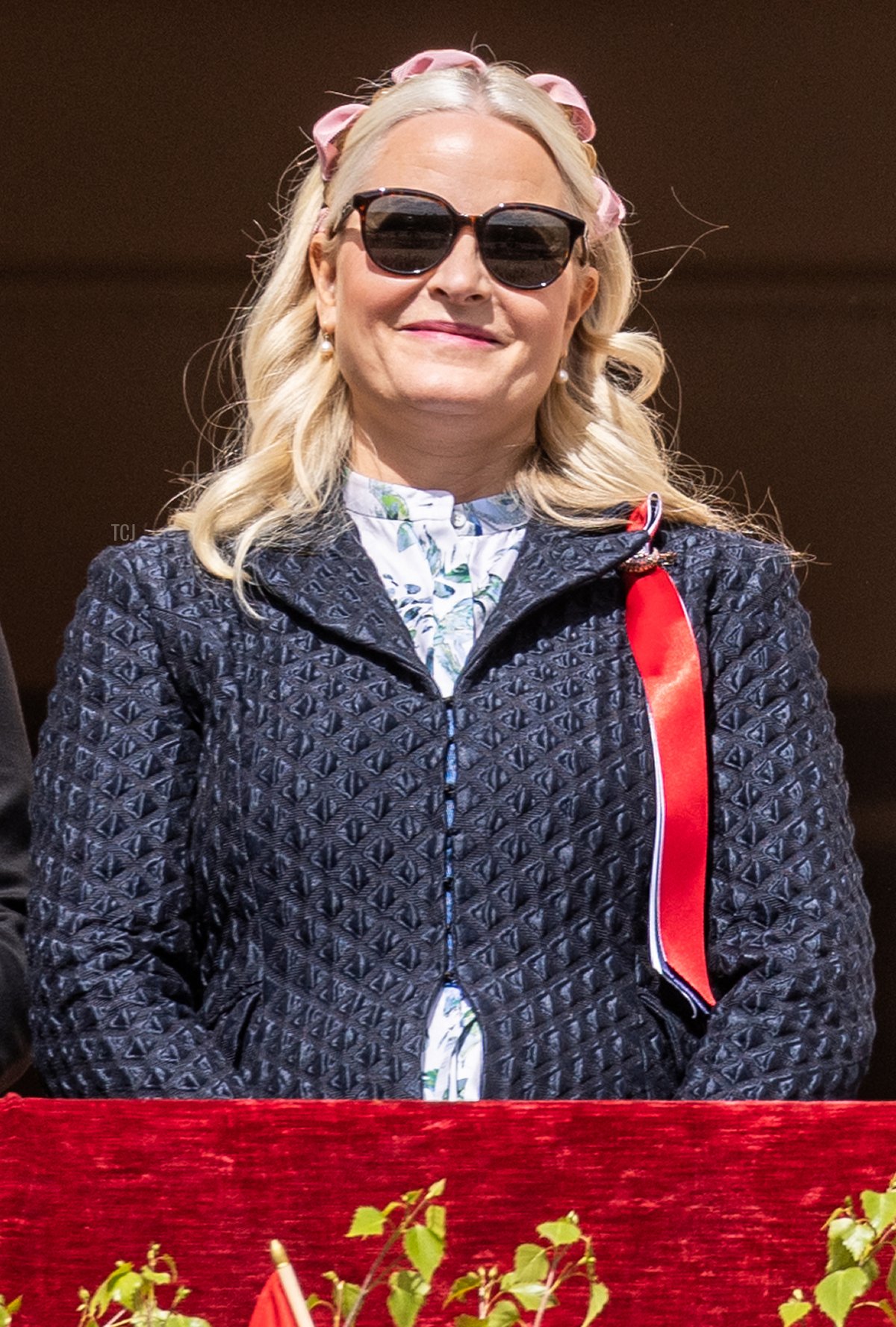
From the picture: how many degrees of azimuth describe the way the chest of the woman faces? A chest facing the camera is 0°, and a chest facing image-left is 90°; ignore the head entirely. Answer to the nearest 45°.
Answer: approximately 0°

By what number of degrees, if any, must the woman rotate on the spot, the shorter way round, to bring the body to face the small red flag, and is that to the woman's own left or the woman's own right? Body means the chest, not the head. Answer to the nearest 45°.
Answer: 0° — they already face it

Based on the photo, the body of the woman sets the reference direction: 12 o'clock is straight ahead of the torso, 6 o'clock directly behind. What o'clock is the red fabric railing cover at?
The red fabric railing cover is roughly at 12 o'clock from the woman.
